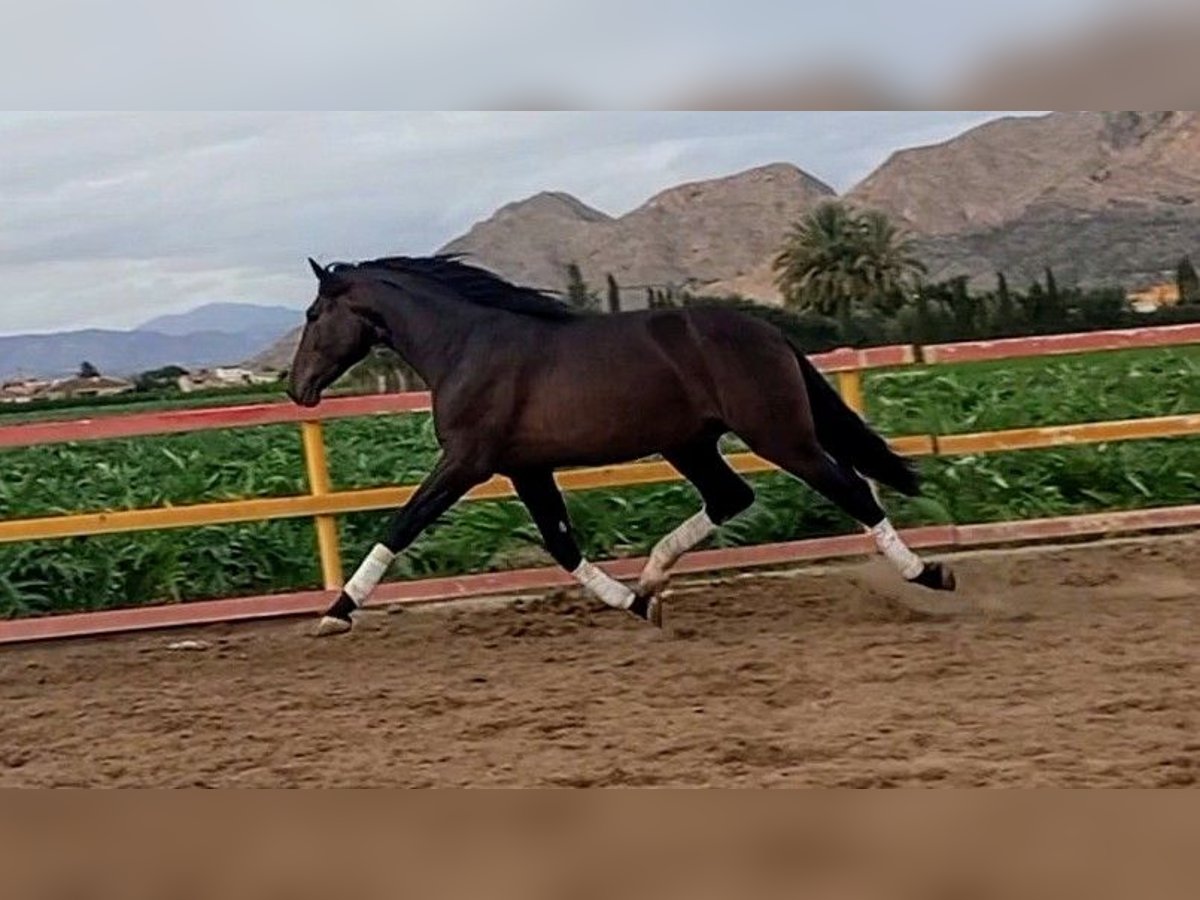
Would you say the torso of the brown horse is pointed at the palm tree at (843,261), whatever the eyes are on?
no

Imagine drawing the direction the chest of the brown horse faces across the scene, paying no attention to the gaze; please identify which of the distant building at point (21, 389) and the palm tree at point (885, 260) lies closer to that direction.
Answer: the distant building

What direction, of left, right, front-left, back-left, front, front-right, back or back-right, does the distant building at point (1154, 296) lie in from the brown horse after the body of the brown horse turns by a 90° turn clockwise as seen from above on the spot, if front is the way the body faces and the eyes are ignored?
right

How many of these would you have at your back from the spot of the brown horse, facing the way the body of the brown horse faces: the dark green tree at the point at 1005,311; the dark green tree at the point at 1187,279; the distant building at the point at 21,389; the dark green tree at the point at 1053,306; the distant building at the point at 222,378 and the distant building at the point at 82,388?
3

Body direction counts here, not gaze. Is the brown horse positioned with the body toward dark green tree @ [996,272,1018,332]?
no

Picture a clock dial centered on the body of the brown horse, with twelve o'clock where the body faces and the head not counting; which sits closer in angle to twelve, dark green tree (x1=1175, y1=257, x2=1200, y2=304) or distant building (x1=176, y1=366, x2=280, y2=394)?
the distant building

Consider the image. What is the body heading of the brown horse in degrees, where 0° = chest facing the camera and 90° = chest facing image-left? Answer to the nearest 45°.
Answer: approximately 90°
